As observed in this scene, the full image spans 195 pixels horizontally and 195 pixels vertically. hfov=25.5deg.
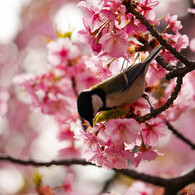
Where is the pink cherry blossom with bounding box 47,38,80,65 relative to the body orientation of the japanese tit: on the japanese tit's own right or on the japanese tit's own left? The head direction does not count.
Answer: on the japanese tit's own right

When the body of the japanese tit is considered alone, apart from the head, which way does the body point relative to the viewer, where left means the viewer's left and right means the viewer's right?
facing to the left of the viewer
